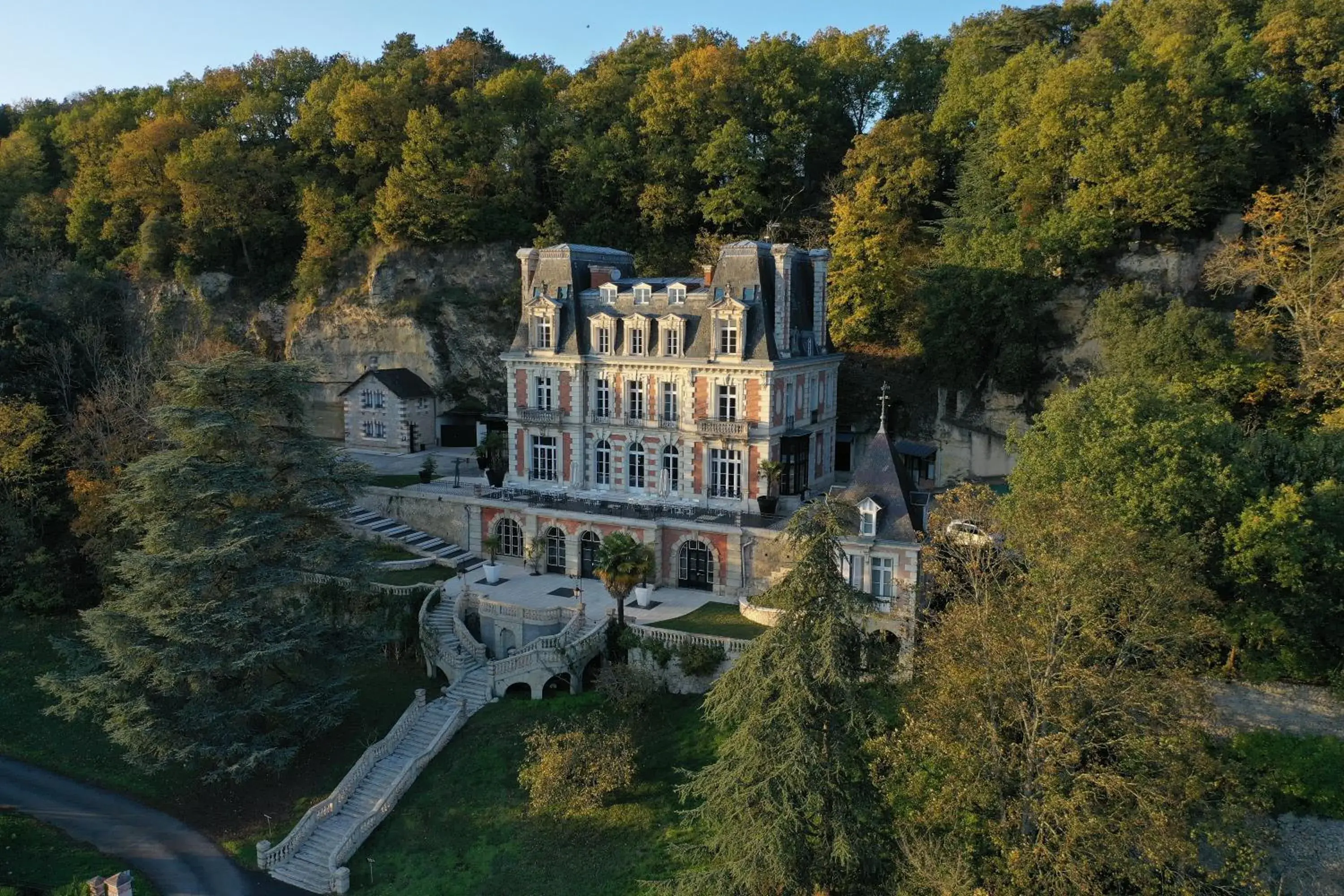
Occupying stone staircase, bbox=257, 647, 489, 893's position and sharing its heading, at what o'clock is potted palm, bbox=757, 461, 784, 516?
The potted palm is roughly at 7 o'clock from the stone staircase.

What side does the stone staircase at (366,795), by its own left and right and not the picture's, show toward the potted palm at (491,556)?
back

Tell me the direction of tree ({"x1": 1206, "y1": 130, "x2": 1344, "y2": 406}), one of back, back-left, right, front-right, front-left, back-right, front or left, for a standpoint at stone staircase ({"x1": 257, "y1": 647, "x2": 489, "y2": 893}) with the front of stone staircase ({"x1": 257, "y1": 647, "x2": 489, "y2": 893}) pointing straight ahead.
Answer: back-left

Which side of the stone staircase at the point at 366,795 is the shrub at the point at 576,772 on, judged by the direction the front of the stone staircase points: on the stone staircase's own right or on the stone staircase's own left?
on the stone staircase's own left

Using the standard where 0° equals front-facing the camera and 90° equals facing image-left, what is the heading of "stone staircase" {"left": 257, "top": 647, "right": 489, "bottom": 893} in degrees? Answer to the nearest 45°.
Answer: approximately 45°

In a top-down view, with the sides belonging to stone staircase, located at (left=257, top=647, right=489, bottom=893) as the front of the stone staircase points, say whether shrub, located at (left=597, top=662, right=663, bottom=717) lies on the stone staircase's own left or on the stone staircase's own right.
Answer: on the stone staircase's own left

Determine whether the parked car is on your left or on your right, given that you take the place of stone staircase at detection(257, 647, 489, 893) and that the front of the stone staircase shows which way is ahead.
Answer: on your left

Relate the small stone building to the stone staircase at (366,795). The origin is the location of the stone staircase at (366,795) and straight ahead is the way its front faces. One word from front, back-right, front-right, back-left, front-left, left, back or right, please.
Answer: back-right

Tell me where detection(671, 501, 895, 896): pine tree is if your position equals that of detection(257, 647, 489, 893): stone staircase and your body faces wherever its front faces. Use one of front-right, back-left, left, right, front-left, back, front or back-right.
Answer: left

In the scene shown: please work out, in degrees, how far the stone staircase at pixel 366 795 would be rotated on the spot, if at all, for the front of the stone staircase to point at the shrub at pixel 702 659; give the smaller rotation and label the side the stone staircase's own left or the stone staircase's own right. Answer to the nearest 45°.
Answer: approximately 135° to the stone staircase's own left
